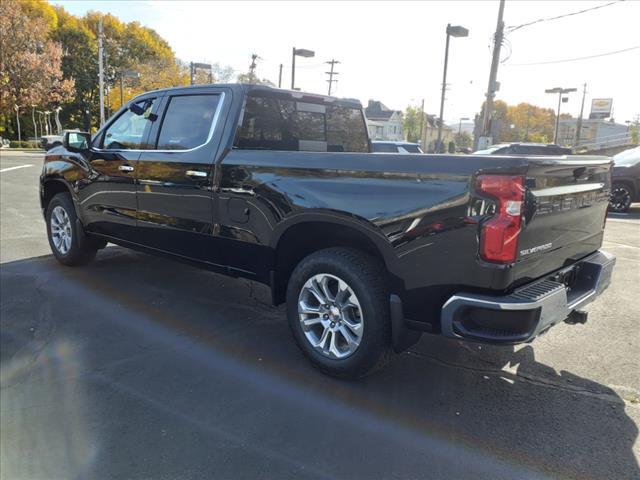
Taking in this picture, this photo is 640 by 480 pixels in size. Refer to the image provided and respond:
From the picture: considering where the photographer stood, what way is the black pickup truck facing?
facing away from the viewer and to the left of the viewer

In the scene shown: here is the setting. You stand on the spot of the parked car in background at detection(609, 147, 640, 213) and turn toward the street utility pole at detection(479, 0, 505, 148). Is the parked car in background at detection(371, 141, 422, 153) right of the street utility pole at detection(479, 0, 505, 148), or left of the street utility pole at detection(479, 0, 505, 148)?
left

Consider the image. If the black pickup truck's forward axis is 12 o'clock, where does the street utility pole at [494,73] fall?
The street utility pole is roughly at 2 o'clock from the black pickup truck.

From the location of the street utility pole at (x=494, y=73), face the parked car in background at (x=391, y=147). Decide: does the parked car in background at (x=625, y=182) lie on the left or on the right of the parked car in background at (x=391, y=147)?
left

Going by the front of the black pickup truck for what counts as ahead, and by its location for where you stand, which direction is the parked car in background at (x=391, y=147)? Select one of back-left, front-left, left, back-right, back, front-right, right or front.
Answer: front-right

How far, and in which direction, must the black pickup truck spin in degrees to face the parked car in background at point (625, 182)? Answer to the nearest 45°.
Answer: approximately 90° to its right
